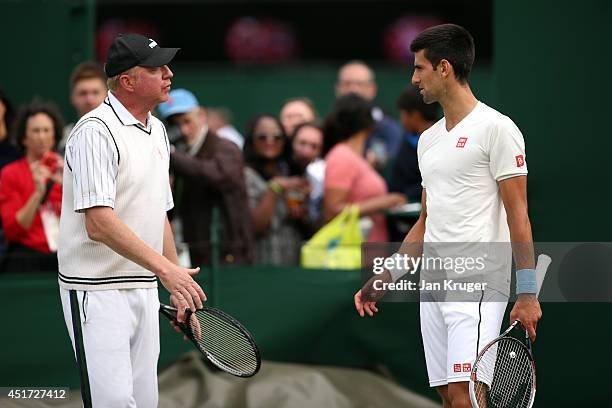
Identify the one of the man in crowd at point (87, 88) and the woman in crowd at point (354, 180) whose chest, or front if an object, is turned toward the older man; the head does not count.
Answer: the man in crowd

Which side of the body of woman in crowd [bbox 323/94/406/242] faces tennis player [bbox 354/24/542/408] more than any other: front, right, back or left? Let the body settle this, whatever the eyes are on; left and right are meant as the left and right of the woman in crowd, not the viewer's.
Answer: right

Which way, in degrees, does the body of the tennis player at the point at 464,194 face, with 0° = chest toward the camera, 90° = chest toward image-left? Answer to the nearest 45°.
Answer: approximately 45°

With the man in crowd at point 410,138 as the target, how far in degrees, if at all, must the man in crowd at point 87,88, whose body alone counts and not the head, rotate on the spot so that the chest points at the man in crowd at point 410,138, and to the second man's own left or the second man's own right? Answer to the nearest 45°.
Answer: approximately 90° to the second man's own left

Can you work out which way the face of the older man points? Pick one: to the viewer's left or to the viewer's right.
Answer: to the viewer's right
